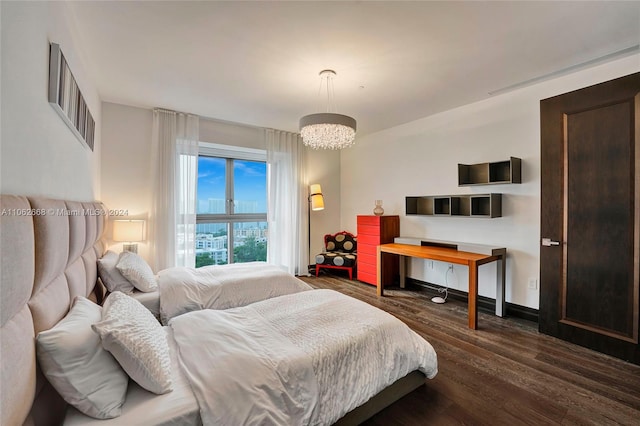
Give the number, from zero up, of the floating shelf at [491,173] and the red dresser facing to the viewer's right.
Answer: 0

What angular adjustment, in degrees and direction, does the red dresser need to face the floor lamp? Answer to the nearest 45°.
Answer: approximately 45° to its right

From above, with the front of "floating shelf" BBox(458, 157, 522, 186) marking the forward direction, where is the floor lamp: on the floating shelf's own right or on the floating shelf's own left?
on the floating shelf's own right

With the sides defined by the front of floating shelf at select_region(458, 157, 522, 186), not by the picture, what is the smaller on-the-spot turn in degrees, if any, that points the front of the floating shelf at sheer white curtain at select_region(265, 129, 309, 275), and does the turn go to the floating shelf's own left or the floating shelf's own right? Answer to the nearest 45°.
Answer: approximately 45° to the floating shelf's own right

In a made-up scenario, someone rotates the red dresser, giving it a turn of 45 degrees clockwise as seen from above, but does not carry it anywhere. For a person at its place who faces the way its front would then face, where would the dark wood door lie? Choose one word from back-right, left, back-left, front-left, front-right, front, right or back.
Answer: back-left

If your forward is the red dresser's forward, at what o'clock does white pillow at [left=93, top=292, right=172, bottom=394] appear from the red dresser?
The white pillow is roughly at 11 o'clock from the red dresser.

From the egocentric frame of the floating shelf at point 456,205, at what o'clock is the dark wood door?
The dark wood door is roughly at 9 o'clock from the floating shelf.

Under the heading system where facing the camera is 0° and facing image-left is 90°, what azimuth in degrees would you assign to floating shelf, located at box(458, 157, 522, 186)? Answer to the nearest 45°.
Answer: approximately 45°

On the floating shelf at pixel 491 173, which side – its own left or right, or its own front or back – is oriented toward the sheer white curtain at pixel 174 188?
front

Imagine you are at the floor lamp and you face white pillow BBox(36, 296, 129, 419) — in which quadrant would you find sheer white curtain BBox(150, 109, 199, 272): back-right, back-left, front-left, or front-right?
front-right

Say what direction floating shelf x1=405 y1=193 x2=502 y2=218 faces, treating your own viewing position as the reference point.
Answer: facing the viewer and to the left of the viewer

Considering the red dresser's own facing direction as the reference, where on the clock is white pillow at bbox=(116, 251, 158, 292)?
The white pillow is roughly at 12 o'clock from the red dresser.

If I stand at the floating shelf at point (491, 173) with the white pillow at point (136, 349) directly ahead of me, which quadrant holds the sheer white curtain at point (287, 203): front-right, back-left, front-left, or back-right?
front-right

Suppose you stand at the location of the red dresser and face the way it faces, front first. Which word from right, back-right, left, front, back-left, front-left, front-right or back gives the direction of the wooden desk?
left
